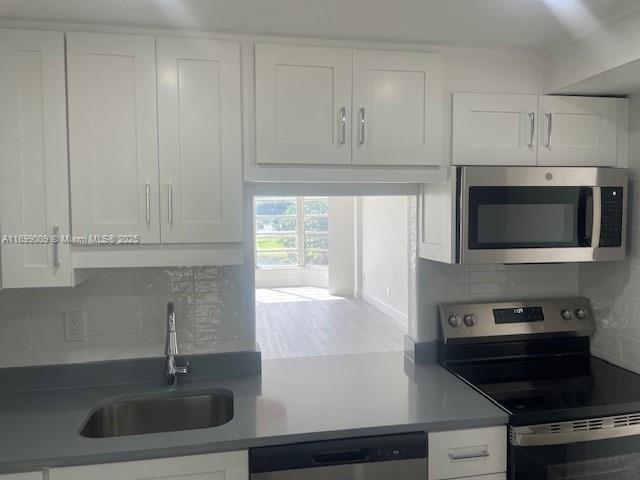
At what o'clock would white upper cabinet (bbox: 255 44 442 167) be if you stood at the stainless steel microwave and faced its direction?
The white upper cabinet is roughly at 2 o'clock from the stainless steel microwave.

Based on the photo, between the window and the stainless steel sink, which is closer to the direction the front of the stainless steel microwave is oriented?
the stainless steel sink

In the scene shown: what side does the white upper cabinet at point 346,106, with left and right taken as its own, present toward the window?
back

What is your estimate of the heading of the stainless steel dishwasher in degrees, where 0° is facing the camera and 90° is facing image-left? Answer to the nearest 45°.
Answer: approximately 0°

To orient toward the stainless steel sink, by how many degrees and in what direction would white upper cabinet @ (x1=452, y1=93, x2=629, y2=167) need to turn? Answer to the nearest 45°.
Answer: approximately 45° to its right

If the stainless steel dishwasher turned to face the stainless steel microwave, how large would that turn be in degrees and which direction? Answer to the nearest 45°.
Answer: approximately 135° to its left
